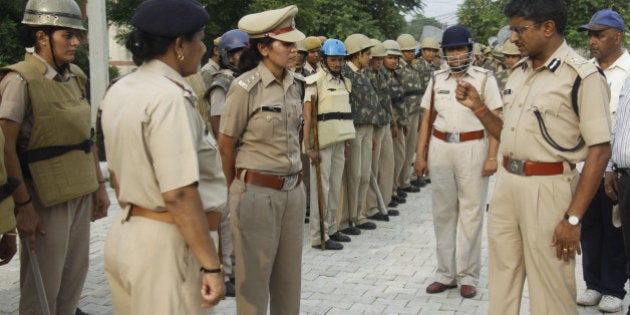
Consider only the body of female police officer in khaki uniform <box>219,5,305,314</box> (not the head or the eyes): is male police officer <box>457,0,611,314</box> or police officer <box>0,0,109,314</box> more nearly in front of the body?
the male police officer

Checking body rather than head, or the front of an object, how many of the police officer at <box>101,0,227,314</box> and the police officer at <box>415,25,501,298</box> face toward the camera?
1

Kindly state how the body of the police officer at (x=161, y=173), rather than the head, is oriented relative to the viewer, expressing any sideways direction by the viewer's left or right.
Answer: facing away from the viewer and to the right of the viewer

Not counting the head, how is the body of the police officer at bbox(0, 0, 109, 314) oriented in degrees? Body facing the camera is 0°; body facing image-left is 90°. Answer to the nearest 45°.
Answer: approximately 315°

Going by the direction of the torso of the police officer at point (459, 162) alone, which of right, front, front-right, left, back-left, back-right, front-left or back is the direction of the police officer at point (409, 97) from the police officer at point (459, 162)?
back

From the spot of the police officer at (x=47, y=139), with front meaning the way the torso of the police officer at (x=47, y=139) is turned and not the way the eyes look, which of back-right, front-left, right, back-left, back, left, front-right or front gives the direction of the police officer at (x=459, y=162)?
front-left
